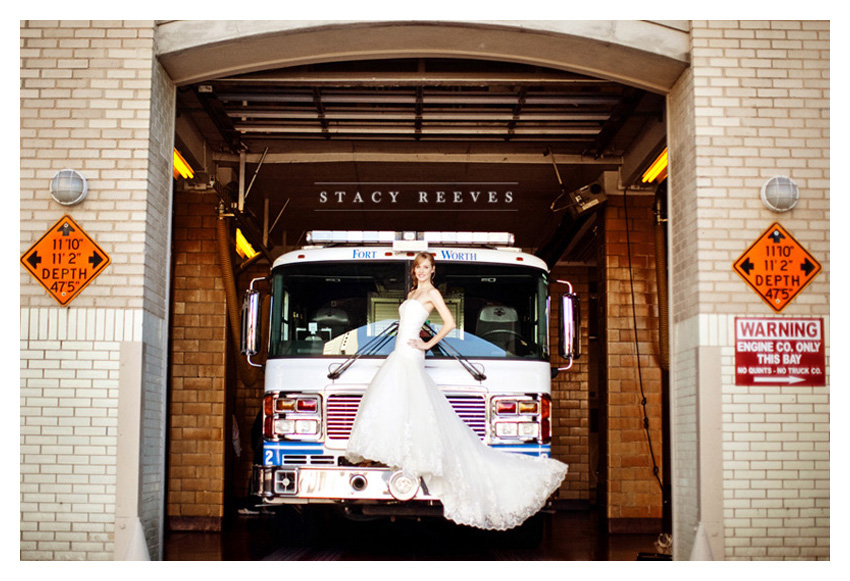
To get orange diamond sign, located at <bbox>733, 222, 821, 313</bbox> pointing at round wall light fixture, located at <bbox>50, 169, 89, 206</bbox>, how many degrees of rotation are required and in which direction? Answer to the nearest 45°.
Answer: approximately 90° to its right

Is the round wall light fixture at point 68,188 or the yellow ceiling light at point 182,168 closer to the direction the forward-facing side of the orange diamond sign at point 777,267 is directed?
the round wall light fixture

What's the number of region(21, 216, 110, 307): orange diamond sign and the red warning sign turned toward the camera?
2

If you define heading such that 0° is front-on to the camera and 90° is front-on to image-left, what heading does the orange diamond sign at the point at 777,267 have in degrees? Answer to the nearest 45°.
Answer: approximately 0°

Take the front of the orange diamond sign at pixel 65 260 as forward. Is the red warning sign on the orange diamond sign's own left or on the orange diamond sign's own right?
on the orange diamond sign's own left
